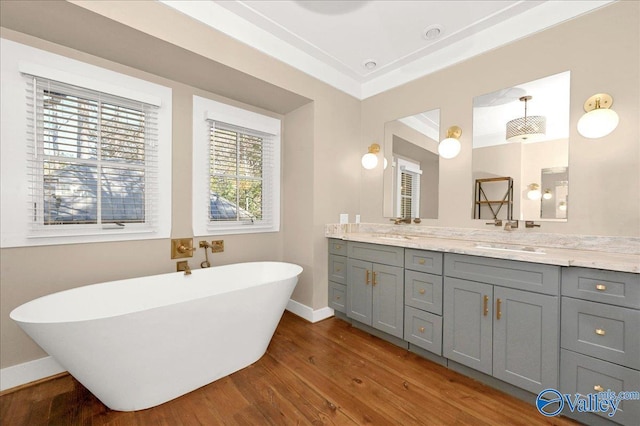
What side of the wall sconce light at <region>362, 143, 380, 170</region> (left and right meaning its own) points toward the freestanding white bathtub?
front

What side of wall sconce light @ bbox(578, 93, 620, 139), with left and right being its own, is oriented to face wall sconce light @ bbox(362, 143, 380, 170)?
right

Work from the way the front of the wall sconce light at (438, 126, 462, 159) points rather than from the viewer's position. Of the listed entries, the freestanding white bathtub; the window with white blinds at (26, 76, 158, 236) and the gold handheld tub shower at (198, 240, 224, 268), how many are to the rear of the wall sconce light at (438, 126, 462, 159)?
0

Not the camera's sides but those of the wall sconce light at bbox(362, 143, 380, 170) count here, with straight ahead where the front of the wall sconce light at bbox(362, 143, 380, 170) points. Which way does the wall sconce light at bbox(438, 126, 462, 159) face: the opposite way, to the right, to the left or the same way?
the same way

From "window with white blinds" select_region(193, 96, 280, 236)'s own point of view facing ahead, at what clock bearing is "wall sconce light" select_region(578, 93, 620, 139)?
The wall sconce light is roughly at 12 o'clock from the window with white blinds.

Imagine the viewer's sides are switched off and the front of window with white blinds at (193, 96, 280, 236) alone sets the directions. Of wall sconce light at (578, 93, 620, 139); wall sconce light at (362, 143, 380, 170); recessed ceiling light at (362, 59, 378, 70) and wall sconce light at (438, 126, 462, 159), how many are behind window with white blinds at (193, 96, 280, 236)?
0

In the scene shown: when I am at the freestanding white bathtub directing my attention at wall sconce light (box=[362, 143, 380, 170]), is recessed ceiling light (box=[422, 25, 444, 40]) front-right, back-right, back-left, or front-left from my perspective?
front-right

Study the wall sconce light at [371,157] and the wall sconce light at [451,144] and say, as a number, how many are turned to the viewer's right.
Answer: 0

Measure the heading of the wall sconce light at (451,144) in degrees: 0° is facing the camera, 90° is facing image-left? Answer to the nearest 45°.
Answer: approximately 45°

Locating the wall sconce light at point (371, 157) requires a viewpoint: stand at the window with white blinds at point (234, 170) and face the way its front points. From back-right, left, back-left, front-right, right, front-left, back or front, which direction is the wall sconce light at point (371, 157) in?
front-left

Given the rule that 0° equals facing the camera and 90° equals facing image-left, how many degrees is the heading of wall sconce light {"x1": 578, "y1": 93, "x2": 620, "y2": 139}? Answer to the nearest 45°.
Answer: approximately 0°

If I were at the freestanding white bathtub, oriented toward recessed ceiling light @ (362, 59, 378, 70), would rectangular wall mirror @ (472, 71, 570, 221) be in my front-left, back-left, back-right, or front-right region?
front-right

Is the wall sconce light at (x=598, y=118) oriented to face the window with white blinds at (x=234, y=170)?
no

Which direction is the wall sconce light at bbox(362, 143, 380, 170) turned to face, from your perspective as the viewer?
facing the viewer and to the left of the viewer

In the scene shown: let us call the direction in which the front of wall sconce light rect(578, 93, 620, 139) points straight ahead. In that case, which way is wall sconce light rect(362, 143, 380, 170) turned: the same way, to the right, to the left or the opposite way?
the same way

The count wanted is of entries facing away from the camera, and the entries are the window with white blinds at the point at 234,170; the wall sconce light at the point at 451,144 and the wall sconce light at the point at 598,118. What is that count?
0

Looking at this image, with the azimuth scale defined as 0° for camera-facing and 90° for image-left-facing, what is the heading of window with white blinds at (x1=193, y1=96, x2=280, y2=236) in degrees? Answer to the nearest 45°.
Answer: approximately 315°

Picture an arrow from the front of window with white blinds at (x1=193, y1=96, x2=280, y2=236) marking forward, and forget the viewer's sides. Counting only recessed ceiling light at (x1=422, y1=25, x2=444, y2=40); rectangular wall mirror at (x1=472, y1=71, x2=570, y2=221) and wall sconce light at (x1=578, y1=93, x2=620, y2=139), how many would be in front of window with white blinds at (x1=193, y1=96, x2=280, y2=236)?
3
